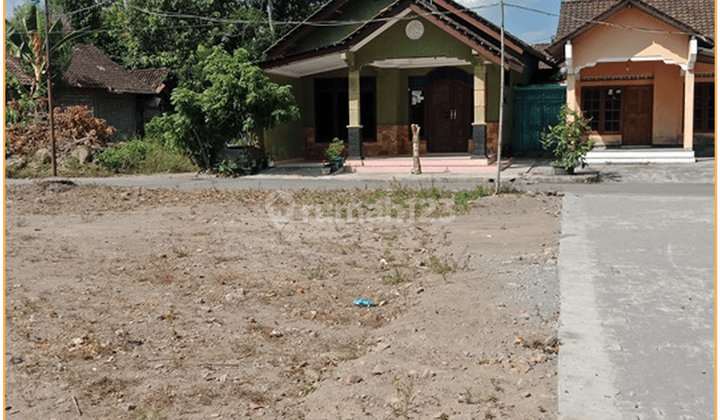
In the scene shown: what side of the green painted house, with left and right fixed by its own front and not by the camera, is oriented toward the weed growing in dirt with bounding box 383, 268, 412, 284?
front

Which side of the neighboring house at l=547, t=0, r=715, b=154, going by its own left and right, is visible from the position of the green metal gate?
right

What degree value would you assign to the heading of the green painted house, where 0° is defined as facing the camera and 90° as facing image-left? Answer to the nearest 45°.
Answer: approximately 0°

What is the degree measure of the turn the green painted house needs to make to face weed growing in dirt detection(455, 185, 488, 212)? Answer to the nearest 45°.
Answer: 0° — it already faces it

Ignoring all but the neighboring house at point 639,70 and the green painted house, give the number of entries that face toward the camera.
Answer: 2

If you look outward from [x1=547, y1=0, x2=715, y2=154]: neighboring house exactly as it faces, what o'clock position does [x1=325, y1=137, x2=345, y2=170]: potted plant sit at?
The potted plant is roughly at 2 o'clock from the neighboring house.

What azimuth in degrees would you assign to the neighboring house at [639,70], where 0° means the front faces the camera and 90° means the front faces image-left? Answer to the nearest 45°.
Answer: approximately 0°
